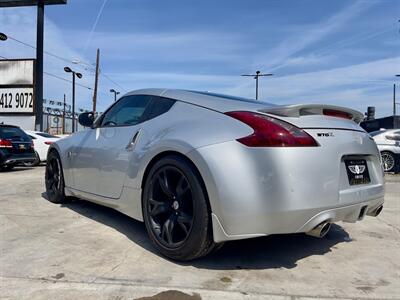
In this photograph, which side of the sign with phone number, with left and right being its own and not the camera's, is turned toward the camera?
front

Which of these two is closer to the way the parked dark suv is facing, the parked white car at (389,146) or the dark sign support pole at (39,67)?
the dark sign support pole

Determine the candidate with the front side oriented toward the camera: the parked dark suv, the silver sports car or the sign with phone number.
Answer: the sign with phone number

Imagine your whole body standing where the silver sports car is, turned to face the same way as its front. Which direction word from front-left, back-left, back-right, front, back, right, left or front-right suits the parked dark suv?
front

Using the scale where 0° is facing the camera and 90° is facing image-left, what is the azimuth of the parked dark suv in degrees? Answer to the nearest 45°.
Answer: approximately 135°

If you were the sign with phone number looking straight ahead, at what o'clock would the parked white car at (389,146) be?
The parked white car is roughly at 11 o'clock from the sign with phone number.

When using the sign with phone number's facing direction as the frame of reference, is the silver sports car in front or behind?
in front
